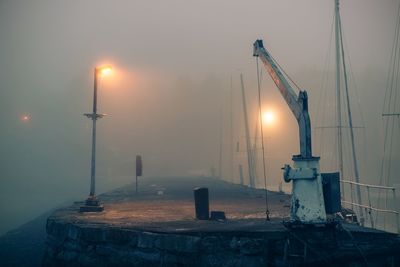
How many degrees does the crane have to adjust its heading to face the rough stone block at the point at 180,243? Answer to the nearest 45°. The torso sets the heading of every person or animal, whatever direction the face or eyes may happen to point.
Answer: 0° — it already faces it

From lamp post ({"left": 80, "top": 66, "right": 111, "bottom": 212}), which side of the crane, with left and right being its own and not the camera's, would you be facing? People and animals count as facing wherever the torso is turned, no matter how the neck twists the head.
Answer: front

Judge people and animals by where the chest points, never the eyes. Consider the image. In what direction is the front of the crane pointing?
to the viewer's left

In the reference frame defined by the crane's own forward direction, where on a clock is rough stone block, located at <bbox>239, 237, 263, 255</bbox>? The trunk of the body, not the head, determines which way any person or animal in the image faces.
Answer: The rough stone block is roughly at 11 o'clock from the crane.

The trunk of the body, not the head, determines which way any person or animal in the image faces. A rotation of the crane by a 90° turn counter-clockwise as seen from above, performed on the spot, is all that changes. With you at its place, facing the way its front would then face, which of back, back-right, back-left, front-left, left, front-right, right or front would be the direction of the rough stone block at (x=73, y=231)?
right

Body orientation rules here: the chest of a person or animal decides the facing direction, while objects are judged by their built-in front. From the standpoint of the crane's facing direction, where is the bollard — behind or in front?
in front

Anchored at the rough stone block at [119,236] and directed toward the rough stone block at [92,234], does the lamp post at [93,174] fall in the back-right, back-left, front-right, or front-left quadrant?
front-right

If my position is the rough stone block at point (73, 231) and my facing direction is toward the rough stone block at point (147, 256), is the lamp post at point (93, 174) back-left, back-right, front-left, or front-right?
back-left

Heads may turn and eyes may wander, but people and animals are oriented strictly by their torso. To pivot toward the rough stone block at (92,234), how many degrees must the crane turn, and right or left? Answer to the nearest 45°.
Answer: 0° — it already faces it

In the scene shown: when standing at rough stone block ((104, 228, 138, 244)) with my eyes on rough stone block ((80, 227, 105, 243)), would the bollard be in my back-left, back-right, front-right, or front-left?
back-right

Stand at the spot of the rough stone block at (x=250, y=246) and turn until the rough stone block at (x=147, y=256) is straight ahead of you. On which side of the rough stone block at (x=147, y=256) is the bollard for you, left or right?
right

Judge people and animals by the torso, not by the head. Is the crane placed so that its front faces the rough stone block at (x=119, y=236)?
yes
